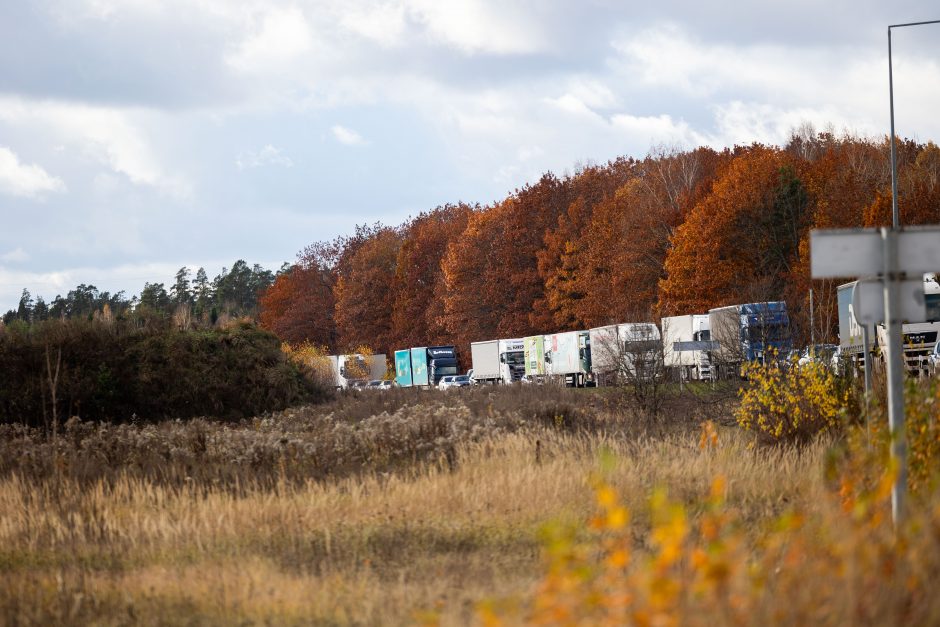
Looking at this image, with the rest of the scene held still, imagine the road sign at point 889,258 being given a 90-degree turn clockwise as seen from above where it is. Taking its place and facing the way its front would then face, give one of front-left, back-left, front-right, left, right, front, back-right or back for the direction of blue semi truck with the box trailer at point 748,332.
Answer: left

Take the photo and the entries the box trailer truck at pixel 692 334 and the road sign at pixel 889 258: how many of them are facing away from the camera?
1

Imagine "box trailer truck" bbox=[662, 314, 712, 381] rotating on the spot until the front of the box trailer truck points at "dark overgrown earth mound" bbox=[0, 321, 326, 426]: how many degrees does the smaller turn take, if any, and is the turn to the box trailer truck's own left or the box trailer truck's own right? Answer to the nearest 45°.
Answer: approximately 90° to the box trailer truck's own right

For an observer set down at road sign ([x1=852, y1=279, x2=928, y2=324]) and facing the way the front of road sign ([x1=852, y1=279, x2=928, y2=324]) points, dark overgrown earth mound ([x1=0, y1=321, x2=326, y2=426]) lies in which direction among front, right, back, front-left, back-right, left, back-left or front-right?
front-left

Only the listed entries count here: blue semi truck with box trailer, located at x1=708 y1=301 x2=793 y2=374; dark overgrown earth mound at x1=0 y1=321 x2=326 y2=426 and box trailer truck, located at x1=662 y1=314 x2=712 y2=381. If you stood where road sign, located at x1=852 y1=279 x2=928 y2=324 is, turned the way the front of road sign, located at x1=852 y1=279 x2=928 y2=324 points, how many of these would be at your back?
0

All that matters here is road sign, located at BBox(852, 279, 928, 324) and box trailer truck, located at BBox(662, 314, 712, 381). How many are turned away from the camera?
1

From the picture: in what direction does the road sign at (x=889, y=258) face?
away from the camera

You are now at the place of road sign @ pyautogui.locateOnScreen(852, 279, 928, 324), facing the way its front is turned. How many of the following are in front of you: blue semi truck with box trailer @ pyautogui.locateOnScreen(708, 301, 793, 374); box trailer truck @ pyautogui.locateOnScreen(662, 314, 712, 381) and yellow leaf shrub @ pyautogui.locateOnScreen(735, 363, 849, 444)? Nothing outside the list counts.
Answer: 3

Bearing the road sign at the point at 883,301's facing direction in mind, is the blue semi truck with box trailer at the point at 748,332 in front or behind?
in front

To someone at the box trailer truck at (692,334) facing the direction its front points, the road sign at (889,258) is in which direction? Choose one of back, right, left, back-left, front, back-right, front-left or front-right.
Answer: front-right

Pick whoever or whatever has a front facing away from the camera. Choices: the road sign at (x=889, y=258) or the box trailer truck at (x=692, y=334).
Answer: the road sign

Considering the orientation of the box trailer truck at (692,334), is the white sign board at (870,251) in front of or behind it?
in front

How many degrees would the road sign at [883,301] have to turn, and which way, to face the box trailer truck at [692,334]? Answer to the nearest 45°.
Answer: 0° — it already faces it

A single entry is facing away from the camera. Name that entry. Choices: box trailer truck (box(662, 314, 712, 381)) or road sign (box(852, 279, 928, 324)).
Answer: the road sign

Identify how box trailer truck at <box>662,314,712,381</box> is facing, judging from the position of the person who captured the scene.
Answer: facing the viewer and to the right of the viewer

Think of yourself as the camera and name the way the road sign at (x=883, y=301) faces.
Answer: facing away from the viewer
